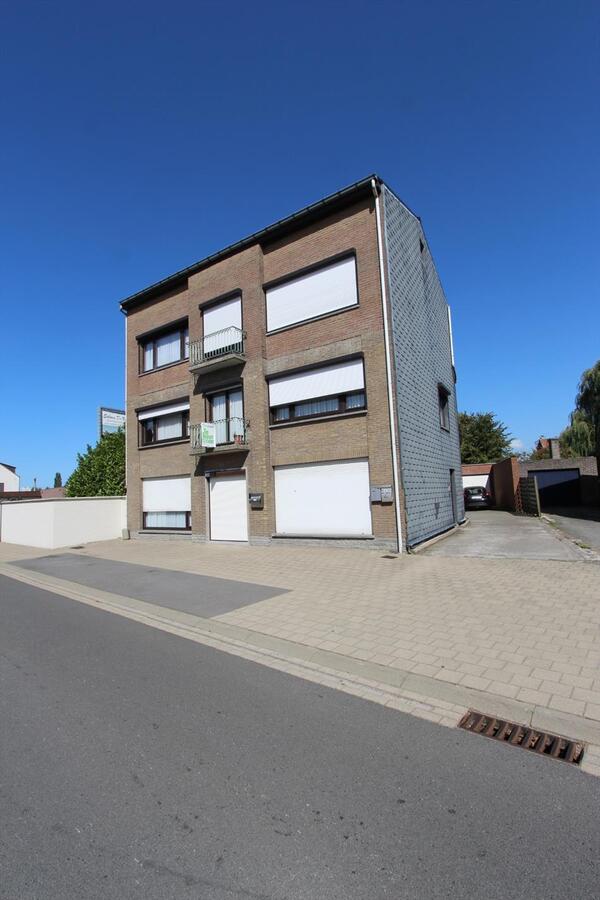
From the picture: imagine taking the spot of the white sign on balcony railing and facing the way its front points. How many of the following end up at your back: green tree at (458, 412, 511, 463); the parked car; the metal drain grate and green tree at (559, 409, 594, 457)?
3

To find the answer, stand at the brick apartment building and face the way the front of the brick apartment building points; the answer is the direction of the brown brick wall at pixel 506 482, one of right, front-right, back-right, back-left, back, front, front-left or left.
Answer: back

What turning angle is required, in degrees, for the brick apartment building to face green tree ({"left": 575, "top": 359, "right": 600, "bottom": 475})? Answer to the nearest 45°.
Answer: approximately 180°

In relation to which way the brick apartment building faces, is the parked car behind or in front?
behind

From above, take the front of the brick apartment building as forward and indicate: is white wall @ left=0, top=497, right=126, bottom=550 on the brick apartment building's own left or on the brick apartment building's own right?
on the brick apartment building's own right

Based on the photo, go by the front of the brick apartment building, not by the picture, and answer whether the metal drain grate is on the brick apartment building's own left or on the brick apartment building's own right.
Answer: on the brick apartment building's own left

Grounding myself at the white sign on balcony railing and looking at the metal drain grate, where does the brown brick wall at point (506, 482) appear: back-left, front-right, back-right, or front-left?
back-left

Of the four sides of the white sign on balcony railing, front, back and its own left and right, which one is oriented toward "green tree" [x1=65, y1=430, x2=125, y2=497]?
right

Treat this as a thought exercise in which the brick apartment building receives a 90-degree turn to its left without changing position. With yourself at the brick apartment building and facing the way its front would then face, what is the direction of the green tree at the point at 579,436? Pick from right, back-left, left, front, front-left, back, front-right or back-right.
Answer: left

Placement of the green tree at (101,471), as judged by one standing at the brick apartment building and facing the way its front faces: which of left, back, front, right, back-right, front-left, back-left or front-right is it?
right

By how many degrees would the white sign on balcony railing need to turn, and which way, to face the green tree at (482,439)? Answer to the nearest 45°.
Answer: approximately 180°

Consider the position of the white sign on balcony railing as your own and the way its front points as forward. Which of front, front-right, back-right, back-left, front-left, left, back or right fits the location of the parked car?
back

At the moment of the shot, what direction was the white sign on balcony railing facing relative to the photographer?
facing the viewer and to the left of the viewer
